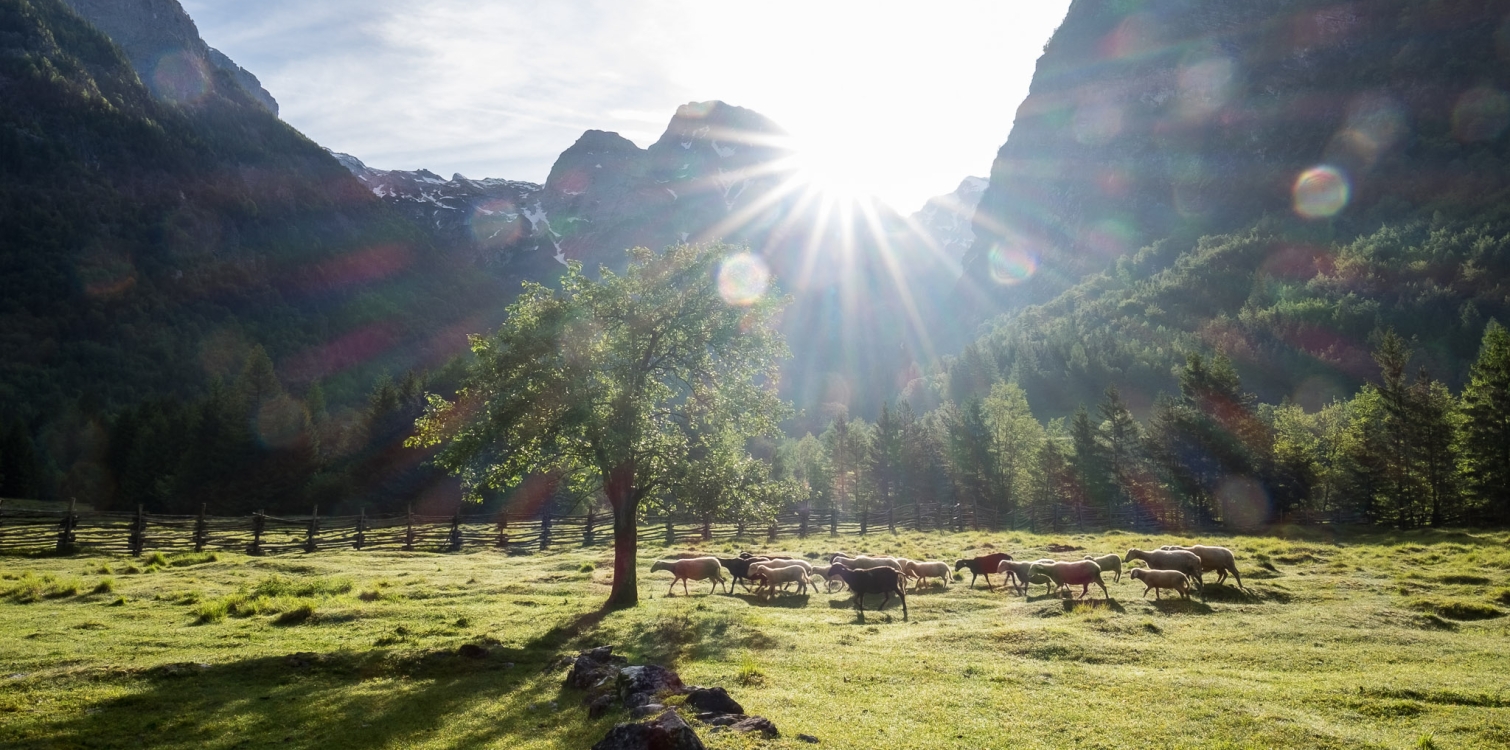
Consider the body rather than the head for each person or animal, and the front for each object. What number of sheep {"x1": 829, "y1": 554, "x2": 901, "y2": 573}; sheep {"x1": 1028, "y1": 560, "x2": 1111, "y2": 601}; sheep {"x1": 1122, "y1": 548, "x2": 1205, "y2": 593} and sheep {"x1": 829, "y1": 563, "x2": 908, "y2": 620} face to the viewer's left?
4

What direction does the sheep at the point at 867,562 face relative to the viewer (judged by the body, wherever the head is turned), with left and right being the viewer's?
facing to the left of the viewer

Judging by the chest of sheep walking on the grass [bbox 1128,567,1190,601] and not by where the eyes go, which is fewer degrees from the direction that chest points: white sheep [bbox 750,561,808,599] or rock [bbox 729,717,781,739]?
the white sheep

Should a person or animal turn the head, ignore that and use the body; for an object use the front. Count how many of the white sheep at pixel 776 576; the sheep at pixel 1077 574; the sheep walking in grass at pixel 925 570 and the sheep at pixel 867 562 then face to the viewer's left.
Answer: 4

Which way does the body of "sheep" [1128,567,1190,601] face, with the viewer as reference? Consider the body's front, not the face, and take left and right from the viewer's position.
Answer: facing to the left of the viewer

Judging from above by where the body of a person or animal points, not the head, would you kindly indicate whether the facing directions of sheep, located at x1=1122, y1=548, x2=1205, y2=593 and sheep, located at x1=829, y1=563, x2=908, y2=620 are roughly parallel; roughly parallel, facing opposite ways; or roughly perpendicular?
roughly parallel

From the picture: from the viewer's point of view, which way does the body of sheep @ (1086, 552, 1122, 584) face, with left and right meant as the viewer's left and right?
facing to the left of the viewer

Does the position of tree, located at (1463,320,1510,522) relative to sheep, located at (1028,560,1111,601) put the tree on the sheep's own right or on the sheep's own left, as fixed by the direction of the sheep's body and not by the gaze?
on the sheep's own right

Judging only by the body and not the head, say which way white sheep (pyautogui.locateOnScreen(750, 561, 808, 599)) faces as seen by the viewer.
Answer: to the viewer's left

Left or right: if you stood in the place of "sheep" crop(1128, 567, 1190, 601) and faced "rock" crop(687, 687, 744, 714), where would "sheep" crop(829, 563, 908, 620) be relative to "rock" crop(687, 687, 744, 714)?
right

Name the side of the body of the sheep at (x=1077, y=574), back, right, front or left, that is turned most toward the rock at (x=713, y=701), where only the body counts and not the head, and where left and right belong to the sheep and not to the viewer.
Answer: left

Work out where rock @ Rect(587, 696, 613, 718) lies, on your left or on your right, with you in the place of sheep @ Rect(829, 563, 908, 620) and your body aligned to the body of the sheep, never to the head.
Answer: on your left

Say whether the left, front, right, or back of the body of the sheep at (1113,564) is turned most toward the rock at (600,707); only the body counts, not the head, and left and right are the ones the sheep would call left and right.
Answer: left

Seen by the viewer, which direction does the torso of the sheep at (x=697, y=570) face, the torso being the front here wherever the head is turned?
to the viewer's left

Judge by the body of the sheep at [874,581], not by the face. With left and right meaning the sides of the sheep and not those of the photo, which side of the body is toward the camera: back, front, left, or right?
left
